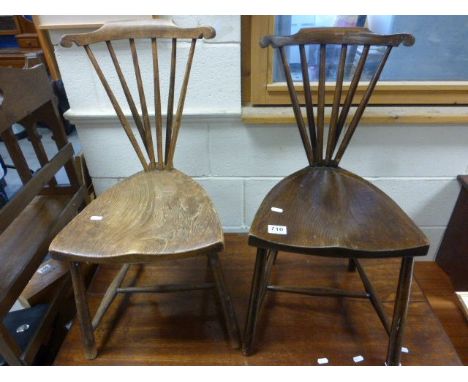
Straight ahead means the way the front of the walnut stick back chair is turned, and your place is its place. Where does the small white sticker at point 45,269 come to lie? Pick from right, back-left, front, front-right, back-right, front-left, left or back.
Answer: right

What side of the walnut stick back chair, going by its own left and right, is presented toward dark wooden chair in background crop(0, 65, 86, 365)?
right

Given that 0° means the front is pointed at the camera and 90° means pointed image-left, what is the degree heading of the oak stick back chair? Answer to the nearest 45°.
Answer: approximately 0°

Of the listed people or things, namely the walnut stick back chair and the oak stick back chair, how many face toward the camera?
2
